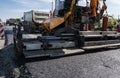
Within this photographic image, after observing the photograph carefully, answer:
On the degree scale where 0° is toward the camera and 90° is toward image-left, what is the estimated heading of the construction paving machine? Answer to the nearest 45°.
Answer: approximately 135°
